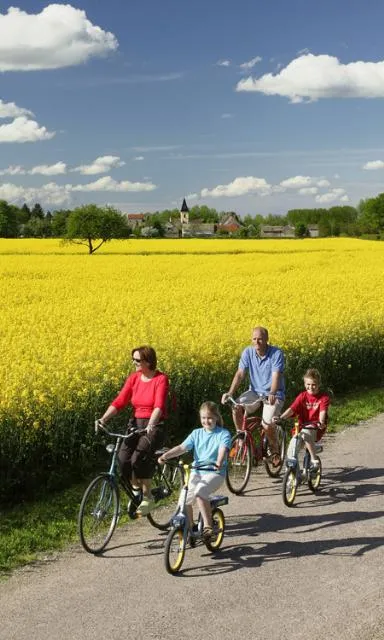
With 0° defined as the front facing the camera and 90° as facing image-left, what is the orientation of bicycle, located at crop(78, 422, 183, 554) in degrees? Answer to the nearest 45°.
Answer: approximately 45°

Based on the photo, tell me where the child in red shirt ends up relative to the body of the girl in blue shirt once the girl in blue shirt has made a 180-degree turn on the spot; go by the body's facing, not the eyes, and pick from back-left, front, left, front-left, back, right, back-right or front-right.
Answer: front

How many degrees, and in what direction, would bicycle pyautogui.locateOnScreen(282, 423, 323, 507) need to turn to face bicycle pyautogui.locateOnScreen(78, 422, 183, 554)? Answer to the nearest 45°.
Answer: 0° — it already faces it

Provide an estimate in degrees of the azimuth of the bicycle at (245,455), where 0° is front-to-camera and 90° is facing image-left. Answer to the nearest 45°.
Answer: approximately 45°

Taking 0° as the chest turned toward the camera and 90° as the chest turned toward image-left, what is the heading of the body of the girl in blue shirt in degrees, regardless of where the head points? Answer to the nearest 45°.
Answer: approximately 45°

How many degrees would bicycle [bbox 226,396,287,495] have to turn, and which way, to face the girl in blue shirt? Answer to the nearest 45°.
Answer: approximately 45° to its left

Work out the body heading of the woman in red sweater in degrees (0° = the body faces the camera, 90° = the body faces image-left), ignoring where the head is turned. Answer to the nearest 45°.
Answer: approximately 45°

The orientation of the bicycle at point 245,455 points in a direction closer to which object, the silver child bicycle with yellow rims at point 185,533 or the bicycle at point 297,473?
the silver child bicycle with yellow rims

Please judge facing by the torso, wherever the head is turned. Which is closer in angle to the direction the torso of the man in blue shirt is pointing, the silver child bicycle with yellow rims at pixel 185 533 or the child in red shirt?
the silver child bicycle with yellow rims

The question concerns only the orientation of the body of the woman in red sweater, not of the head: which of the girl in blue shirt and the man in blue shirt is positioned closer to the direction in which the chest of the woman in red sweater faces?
the girl in blue shirt

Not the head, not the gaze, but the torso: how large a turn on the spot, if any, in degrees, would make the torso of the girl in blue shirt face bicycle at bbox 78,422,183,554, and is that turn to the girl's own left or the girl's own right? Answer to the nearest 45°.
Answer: approximately 45° to the girl's own right

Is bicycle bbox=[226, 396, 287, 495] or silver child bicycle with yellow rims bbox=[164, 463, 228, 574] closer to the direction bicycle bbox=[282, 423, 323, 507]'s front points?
the silver child bicycle with yellow rims

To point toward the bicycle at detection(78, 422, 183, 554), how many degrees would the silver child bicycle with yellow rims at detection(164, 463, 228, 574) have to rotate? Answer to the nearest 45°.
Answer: approximately 90° to its right
